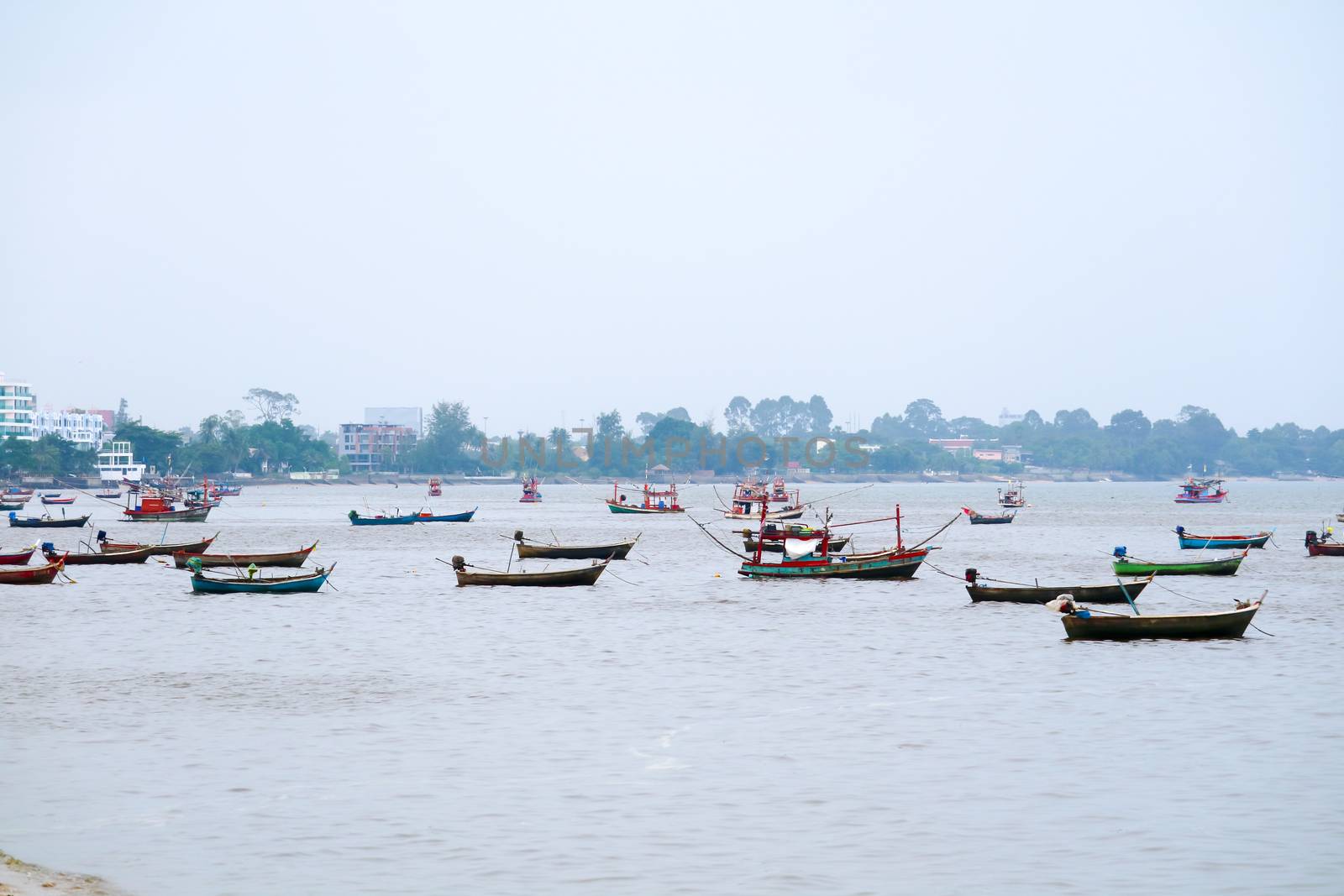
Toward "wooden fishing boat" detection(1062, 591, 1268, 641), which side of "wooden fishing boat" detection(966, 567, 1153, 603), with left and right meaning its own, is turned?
right

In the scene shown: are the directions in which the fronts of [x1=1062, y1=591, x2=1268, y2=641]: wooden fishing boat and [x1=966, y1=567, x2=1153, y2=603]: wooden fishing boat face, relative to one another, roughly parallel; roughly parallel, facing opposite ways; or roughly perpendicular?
roughly parallel

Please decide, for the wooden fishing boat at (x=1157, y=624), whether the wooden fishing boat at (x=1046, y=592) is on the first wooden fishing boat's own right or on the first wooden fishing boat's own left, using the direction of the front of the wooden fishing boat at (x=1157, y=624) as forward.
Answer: on the first wooden fishing boat's own left

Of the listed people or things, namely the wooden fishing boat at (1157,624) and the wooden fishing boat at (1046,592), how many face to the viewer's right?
2

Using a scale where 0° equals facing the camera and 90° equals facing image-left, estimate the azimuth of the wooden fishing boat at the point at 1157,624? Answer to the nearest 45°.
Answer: approximately 270°

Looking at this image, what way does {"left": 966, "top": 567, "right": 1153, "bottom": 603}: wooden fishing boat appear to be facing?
to the viewer's right
